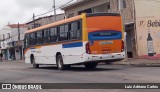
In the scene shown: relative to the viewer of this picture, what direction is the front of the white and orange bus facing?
facing away from the viewer and to the left of the viewer

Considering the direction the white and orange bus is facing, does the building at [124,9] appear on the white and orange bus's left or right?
on its right
